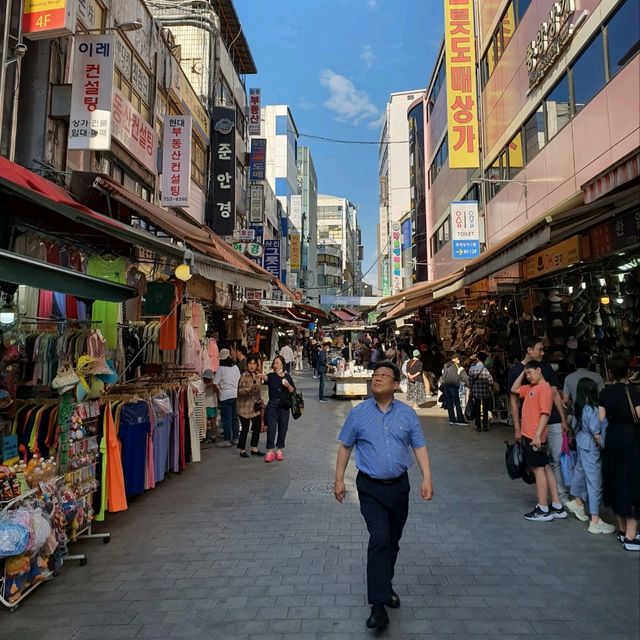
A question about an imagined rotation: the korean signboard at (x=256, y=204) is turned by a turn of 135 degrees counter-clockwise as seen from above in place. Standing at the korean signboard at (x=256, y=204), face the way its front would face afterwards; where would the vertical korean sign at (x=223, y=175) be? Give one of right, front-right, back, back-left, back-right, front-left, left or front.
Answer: back-right

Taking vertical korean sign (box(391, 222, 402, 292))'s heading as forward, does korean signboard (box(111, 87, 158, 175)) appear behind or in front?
in front

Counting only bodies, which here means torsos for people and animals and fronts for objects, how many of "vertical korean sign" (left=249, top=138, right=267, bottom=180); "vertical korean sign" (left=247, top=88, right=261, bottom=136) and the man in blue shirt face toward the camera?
3

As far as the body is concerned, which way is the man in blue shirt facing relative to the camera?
toward the camera

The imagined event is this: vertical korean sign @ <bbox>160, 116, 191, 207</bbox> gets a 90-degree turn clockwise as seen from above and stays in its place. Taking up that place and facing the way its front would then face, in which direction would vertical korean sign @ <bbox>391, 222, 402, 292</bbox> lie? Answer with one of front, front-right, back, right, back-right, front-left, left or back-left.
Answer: back-right

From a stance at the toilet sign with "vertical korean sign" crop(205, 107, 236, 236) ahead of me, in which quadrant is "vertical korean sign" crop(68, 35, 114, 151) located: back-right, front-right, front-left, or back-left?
front-left

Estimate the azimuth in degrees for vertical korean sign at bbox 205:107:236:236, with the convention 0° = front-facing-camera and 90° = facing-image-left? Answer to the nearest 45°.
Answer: approximately 0°

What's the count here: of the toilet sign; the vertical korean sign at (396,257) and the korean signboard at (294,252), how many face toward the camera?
3

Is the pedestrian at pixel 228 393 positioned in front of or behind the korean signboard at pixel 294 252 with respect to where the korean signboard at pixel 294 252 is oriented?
in front

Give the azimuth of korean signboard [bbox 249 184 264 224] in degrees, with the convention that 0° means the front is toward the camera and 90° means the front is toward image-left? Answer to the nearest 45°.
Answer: approximately 0°

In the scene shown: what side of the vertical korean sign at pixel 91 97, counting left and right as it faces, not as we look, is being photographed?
front

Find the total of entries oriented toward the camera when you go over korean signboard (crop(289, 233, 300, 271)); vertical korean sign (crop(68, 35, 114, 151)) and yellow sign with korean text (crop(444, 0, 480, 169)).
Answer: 3

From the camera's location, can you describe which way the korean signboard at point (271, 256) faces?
facing the viewer

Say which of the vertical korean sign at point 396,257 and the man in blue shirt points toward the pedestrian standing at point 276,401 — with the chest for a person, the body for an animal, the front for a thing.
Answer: the vertical korean sign
